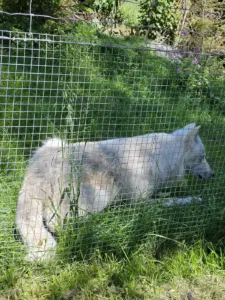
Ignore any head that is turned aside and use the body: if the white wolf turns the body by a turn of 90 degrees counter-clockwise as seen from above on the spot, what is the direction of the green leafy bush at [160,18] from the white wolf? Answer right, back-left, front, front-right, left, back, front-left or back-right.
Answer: front

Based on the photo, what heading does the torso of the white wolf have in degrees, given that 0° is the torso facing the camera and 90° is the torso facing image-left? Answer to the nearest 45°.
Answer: approximately 270°
